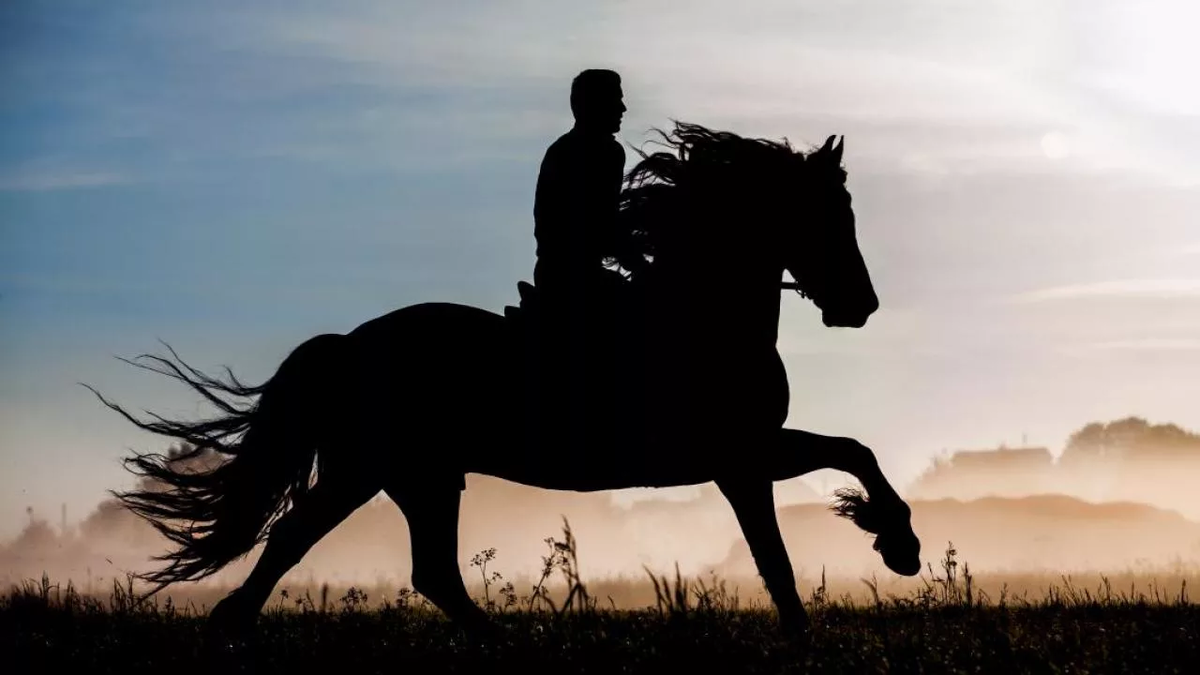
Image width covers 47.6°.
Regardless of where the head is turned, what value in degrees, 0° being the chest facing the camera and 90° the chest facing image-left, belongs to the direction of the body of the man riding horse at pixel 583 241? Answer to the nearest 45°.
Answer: approximately 270°

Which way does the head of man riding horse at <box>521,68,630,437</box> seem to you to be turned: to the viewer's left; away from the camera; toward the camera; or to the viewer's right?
to the viewer's right

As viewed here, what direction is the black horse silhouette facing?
to the viewer's right
